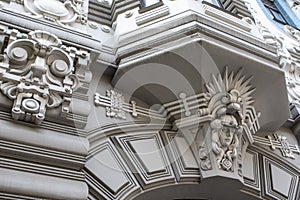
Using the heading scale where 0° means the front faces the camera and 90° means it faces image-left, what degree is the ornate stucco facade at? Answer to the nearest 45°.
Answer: approximately 315°
